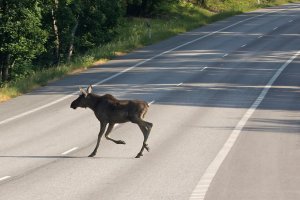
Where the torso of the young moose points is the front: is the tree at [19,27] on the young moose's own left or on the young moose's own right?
on the young moose's own right

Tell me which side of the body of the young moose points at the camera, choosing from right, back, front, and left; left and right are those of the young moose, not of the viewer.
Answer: left

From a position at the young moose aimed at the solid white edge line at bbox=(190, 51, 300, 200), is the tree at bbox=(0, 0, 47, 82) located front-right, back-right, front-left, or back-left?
back-left

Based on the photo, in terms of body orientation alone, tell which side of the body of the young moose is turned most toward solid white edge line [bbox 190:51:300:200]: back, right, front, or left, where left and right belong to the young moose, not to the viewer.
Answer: back

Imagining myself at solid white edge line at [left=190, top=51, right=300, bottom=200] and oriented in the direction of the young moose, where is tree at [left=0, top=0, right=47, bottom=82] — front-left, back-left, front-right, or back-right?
front-right
